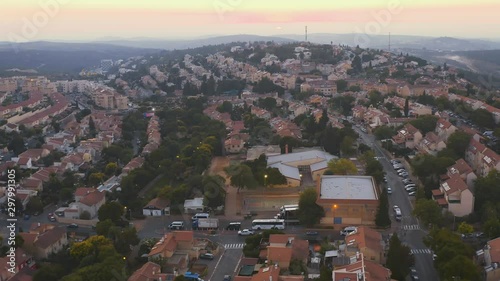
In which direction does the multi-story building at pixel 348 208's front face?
toward the camera

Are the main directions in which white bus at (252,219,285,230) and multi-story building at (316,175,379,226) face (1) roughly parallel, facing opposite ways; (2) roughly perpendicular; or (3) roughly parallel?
roughly perpendicular

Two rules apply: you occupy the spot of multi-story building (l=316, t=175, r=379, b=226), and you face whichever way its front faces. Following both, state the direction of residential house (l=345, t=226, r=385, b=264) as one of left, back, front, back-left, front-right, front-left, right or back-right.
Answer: front

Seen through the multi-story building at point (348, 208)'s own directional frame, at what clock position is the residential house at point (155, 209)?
The residential house is roughly at 3 o'clock from the multi-story building.

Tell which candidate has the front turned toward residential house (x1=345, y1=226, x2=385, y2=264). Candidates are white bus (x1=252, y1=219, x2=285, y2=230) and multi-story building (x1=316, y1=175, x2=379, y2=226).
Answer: the multi-story building

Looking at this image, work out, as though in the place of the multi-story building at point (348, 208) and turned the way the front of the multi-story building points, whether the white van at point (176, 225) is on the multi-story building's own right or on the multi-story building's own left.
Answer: on the multi-story building's own right

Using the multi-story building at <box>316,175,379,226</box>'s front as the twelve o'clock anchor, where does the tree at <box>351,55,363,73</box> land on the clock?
The tree is roughly at 6 o'clock from the multi-story building.

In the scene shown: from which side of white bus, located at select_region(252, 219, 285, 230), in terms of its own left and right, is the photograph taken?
left

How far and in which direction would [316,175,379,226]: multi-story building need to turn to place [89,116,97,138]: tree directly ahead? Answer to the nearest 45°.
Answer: approximately 135° to its right

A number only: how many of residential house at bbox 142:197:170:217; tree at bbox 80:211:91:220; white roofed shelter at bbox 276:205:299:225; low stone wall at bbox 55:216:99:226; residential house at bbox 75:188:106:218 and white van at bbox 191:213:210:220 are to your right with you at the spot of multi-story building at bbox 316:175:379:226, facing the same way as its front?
6

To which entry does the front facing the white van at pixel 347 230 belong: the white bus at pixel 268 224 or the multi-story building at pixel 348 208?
the multi-story building

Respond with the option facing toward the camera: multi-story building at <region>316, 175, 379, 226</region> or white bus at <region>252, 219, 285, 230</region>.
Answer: the multi-story building

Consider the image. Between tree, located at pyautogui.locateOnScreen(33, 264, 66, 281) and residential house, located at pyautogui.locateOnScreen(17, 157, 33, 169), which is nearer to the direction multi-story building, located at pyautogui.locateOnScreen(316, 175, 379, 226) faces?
the tree

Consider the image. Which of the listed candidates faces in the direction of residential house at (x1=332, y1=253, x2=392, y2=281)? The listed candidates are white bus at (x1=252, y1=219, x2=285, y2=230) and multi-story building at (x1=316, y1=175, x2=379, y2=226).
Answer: the multi-story building
